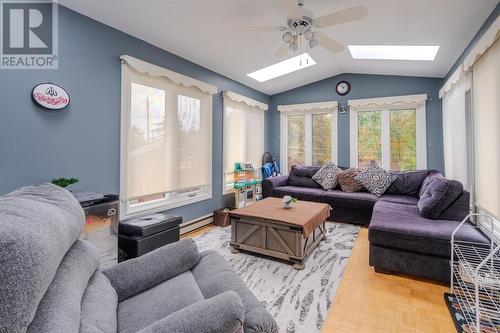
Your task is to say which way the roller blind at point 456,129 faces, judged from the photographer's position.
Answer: facing to the left of the viewer

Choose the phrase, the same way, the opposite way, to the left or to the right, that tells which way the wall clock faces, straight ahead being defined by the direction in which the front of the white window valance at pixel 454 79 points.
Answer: to the left

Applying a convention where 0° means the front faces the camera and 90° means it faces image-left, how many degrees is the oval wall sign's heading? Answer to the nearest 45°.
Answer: approximately 315°

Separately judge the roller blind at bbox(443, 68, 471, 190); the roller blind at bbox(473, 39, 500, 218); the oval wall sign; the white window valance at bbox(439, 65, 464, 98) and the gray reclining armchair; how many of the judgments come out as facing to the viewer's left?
3

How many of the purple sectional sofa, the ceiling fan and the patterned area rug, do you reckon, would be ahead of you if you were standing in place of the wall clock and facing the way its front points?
3

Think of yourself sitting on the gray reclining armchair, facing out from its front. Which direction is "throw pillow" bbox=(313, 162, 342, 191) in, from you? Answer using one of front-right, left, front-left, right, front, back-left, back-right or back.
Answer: front

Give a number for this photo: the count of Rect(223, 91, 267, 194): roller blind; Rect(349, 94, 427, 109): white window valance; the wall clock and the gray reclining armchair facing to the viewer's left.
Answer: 0

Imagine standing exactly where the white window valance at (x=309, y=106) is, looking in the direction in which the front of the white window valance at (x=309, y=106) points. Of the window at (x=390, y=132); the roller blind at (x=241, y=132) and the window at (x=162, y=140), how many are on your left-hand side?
1

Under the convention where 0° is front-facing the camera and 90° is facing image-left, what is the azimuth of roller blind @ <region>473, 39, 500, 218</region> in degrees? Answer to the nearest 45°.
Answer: approximately 90°

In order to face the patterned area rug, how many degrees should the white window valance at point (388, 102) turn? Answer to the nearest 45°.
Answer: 0° — it already faces it

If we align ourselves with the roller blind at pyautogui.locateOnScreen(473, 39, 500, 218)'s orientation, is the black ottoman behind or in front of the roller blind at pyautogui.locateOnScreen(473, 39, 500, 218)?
in front

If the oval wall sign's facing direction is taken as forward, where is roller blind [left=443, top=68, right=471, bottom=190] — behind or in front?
in front

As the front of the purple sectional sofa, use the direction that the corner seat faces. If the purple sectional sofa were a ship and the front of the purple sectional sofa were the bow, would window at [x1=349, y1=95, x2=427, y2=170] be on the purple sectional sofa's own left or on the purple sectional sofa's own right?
on the purple sectional sofa's own right

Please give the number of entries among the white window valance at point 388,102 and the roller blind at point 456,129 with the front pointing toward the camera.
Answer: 1

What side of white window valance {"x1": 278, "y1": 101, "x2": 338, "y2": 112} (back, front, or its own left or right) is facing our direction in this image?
front

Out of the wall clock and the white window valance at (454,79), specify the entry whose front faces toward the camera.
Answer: the wall clock

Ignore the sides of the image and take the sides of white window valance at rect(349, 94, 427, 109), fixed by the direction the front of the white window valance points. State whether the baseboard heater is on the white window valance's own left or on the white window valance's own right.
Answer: on the white window valance's own right

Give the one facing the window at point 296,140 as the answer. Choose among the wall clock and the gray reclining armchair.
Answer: the gray reclining armchair
